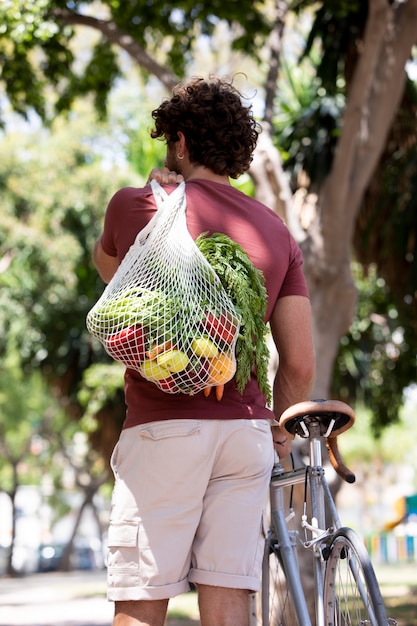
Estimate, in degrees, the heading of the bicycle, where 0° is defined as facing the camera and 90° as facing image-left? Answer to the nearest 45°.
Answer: approximately 135°

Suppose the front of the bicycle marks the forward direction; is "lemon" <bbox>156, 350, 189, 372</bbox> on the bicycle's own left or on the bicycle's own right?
on the bicycle's own left

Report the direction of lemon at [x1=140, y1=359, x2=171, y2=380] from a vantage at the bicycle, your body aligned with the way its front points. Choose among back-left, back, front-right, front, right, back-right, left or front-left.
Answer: left

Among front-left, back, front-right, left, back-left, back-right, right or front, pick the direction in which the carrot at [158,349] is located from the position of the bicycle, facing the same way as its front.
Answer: left

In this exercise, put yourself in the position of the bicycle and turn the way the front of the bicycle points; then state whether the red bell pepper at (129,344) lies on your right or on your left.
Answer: on your left

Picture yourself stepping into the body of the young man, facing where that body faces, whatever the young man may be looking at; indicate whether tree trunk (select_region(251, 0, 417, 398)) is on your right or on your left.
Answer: on your right

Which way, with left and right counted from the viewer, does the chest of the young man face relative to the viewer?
facing away from the viewer and to the left of the viewer

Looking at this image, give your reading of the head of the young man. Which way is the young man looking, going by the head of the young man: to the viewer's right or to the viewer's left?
to the viewer's left

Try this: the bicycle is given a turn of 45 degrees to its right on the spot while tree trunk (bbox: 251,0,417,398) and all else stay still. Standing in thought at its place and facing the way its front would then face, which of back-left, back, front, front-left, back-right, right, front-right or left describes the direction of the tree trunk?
front
